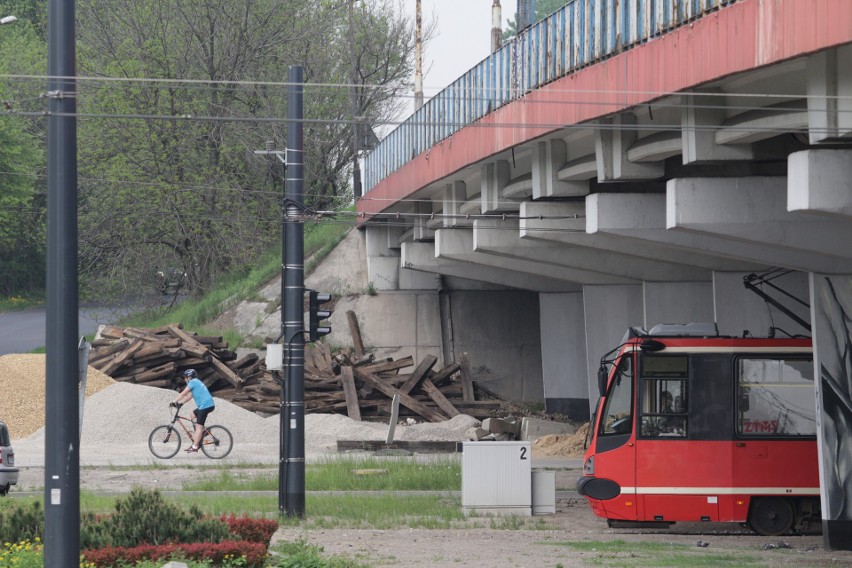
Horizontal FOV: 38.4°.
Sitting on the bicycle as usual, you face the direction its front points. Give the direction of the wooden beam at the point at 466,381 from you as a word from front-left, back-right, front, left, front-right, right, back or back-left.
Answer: back-right

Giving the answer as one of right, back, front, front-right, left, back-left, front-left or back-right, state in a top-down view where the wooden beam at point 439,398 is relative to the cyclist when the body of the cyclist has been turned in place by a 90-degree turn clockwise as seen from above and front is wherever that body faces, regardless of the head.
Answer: front-right

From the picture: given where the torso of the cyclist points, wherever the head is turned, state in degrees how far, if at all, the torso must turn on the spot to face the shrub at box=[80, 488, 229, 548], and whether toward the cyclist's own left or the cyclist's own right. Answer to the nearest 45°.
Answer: approximately 90° to the cyclist's own left

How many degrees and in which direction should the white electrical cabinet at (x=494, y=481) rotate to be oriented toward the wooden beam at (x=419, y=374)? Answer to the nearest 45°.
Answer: approximately 180°

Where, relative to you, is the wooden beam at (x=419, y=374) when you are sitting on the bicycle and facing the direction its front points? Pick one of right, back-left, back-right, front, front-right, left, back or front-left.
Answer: back-right

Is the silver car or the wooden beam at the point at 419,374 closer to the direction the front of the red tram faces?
the silver car

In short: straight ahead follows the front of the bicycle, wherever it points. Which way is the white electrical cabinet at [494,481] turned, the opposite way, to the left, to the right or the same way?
to the left

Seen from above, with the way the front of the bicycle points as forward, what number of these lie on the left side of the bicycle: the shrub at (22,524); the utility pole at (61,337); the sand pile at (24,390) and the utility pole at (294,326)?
3

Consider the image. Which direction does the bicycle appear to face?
to the viewer's left

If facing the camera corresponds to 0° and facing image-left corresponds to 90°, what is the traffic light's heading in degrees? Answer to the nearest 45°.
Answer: approximately 270°

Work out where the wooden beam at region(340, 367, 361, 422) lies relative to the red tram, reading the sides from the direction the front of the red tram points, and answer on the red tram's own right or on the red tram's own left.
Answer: on the red tram's own right

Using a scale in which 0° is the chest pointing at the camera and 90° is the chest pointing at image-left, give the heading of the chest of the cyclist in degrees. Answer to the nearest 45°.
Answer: approximately 90°

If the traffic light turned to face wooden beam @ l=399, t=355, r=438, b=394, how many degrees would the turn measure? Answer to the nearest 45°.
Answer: approximately 90° to its left
